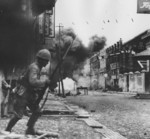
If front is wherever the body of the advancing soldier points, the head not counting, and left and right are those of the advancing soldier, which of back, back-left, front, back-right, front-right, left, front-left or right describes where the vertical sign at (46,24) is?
left

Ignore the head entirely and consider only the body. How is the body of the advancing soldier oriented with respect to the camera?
to the viewer's right
